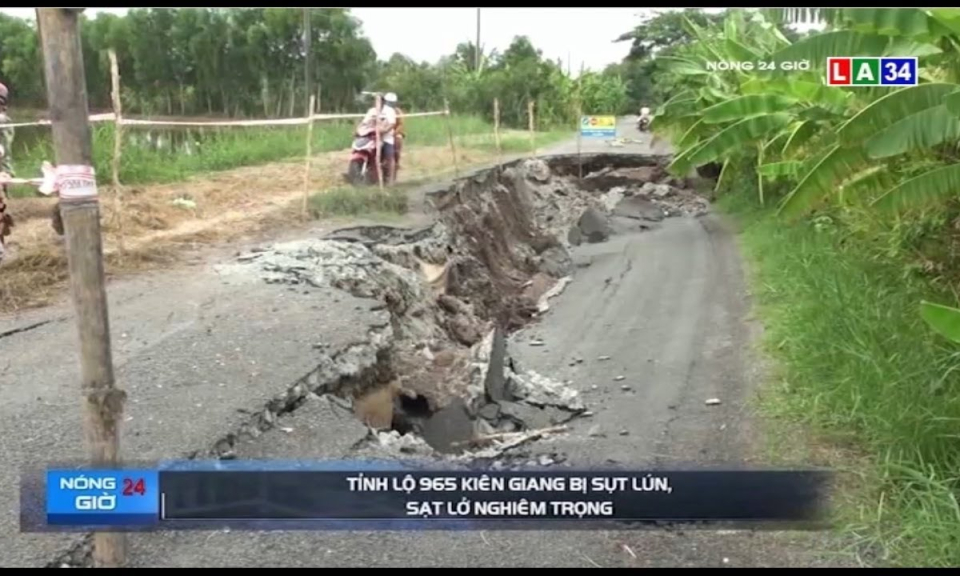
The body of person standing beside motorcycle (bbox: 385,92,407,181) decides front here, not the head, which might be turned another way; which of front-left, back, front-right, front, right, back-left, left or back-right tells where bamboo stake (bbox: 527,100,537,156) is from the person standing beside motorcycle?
back

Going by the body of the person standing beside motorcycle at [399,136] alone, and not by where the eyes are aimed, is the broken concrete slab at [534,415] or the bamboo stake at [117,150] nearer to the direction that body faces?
the bamboo stake

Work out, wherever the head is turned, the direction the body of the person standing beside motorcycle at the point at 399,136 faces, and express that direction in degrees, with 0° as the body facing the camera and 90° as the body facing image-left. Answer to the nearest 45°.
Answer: approximately 45°

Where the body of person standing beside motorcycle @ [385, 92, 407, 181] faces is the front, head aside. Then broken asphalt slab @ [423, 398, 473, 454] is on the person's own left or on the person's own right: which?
on the person's own left

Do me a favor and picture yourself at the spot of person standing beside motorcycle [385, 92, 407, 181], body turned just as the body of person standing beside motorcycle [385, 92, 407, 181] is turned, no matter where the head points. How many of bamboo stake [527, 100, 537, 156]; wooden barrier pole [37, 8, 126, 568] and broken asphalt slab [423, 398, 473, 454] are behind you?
1

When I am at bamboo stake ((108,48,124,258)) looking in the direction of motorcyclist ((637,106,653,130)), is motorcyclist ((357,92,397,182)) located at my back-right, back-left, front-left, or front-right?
front-left

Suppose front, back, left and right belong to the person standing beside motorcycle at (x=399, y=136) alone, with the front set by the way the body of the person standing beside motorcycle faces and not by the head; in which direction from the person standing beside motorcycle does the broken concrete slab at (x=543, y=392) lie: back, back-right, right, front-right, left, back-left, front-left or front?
front-left

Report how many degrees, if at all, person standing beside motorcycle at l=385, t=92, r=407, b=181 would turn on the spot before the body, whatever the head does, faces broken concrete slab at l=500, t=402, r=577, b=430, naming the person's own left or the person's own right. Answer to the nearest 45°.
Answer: approximately 45° to the person's own left

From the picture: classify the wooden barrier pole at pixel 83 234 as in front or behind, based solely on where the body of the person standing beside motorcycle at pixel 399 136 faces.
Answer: in front

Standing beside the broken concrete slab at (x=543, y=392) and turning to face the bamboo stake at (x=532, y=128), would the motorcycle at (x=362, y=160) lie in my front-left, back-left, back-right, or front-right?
front-left
